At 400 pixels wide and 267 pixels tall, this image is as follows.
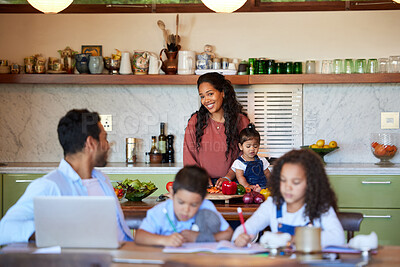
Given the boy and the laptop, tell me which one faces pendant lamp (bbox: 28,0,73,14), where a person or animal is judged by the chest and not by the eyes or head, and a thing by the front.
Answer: the laptop

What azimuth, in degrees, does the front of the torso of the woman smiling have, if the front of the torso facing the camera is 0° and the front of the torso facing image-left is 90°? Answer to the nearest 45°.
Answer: approximately 0°

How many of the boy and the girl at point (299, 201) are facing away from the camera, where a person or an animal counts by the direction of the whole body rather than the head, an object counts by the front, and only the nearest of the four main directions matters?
0

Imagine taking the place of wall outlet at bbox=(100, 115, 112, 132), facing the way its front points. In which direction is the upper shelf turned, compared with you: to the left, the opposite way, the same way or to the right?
the same way

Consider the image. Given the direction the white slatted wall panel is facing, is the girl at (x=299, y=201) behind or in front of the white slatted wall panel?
in front

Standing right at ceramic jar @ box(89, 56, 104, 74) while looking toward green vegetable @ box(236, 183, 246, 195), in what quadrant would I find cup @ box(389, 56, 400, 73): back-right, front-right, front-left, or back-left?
front-left

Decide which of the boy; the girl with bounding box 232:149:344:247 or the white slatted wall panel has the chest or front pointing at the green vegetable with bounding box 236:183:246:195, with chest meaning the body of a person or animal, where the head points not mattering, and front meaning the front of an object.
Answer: the white slatted wall panel

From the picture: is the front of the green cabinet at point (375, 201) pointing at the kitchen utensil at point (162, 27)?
no

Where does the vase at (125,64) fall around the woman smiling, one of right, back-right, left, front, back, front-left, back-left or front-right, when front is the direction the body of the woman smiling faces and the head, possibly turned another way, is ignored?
back-right

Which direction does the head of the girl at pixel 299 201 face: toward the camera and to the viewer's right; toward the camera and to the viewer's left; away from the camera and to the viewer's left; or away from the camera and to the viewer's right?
toward the camera and to the viewer's left

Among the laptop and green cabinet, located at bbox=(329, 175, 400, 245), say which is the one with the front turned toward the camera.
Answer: the green cabinet

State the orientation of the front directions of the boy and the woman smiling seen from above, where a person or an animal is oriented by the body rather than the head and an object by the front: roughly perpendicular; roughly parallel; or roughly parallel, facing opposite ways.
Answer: roughly parallel

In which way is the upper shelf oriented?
toward the camera

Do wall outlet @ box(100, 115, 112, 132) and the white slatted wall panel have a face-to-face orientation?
no

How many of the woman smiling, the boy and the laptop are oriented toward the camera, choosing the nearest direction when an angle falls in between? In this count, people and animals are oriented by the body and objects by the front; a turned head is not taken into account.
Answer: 2

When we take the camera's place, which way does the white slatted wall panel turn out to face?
facing the viewer

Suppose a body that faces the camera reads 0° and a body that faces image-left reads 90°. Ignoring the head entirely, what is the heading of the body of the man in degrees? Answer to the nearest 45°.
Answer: approximately 315°
